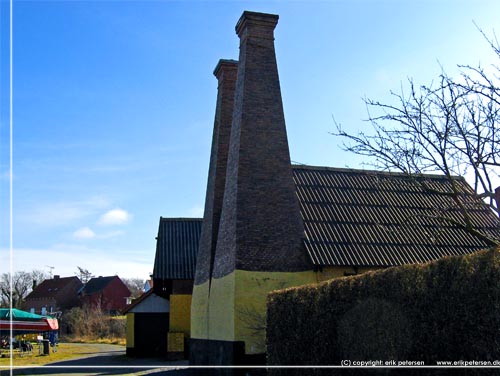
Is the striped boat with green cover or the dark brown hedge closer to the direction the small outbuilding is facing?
the dark brown hedge

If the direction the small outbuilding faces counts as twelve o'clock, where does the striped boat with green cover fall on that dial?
The striped boat with green cover is roughly at 4 o'clock from the small outbuilding.

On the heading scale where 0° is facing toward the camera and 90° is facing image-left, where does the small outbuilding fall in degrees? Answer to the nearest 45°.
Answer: approximately 0°

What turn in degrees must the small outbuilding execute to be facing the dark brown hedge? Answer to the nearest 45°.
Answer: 0° — it already faces it
